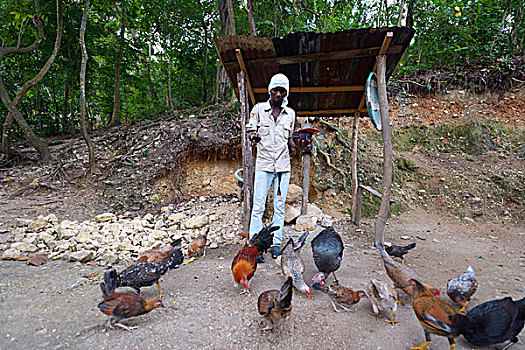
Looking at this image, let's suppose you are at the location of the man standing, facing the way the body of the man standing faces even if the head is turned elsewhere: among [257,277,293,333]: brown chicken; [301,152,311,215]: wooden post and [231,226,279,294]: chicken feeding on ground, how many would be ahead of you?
2

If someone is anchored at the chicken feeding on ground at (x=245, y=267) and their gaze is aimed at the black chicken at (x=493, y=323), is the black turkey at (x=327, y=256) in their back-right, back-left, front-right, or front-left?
front-left

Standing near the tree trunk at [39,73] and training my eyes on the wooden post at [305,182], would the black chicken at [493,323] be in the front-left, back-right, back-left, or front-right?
front-right

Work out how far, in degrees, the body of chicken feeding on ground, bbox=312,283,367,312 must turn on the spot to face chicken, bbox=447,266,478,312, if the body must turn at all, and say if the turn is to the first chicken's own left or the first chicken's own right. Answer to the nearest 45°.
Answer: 0° — it already faces it

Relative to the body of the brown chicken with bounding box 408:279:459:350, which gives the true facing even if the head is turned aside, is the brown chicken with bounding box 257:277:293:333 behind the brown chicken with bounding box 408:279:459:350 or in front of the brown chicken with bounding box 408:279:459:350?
in front

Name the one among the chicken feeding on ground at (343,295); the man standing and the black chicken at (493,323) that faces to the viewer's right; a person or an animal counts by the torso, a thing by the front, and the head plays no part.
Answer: the chicken feeding on ground

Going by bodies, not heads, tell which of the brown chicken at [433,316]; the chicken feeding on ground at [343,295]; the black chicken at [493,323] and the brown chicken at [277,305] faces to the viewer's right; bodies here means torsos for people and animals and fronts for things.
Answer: the chicken feeding on ground

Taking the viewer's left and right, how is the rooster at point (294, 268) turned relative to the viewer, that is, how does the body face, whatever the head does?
facing the viewer and to the right of the viewer

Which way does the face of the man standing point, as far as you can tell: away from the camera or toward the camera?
toward the camera

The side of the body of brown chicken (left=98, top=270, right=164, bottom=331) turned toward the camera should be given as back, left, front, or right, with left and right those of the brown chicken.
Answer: right

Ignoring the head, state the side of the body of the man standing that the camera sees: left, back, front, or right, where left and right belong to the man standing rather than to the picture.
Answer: front

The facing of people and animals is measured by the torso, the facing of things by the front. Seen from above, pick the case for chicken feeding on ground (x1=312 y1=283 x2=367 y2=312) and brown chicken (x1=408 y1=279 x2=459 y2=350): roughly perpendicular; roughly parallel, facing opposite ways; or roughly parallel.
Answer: roughly parallel, facing opposite ways

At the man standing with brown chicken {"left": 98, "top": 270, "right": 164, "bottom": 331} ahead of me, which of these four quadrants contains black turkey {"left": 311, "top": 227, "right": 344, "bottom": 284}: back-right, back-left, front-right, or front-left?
front-left

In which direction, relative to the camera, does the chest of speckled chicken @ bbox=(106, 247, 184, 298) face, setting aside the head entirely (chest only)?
to the viewer's left

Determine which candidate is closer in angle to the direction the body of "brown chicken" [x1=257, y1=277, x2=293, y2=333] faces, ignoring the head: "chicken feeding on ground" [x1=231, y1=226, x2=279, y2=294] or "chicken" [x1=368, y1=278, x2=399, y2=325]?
the chicken feeding on ground

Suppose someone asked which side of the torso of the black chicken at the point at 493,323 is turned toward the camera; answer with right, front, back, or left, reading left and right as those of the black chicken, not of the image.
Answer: left

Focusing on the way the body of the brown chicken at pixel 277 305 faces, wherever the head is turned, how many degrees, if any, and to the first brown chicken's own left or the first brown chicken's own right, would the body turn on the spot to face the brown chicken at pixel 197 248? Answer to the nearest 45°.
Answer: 0° — it already faces it
